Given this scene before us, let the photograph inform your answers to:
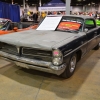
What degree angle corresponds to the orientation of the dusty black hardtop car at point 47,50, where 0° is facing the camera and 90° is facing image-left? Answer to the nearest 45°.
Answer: approximately 45°

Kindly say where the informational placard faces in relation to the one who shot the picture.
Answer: facing the viewer
